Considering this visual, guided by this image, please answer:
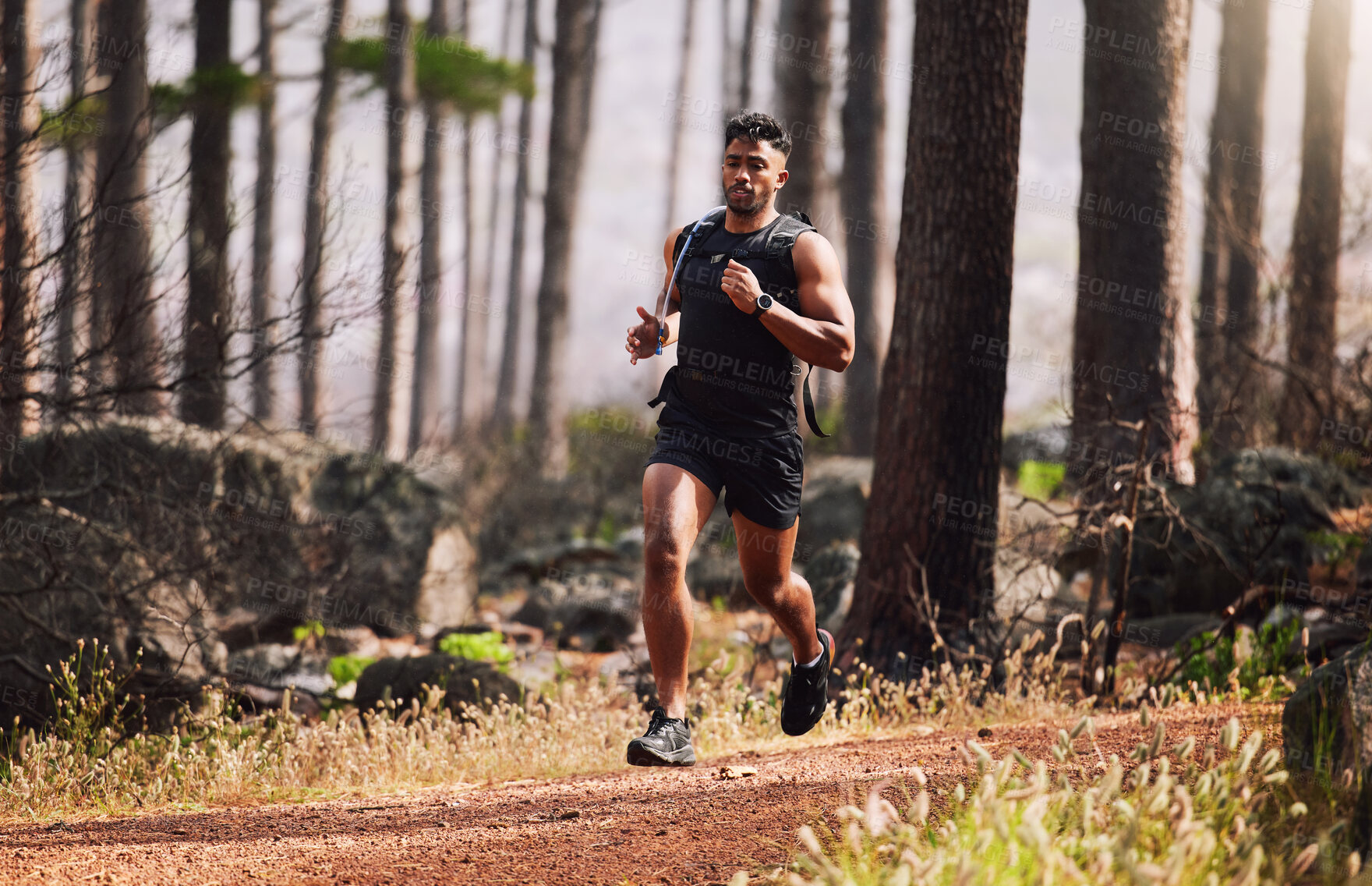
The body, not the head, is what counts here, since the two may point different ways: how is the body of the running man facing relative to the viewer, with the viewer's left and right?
facing the viewer and to the left of the viewer

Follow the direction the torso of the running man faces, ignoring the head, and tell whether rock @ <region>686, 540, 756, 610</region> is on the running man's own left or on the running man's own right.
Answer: on the running man's own right

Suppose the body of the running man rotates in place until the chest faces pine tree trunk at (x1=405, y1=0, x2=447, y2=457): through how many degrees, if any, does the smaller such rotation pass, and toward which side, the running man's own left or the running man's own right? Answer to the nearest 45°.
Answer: approximately 135° to the running man's own right

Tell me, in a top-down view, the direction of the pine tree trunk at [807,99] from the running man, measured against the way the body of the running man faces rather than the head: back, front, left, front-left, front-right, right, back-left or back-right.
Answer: back-right

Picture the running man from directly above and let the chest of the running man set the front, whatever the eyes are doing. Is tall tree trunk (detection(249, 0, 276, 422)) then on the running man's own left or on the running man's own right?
on the running man's own right

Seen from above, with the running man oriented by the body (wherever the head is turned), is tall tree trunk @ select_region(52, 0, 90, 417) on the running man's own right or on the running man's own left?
on the running man's own right

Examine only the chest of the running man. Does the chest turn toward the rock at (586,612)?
no

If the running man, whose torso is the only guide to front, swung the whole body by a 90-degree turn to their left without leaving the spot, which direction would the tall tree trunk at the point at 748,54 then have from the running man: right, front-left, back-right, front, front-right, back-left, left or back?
back-left

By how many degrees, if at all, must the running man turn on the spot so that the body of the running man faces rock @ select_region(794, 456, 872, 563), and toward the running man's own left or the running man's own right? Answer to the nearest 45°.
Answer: approximately 135° to the running man's own right

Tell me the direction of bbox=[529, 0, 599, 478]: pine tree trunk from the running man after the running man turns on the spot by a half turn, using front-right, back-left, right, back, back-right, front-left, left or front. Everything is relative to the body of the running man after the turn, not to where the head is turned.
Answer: front-left

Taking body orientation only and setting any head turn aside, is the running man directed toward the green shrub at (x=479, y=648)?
no

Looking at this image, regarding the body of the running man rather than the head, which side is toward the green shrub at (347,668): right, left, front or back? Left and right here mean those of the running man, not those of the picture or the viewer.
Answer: right

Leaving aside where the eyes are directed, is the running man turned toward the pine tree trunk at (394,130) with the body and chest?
no

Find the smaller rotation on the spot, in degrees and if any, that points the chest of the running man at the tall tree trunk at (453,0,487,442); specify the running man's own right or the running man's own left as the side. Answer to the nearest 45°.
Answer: approximately 135° to the running man's own right

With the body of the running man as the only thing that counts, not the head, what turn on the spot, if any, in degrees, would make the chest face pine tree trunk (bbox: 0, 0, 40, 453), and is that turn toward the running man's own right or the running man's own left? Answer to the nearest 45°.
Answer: approximately 90° to the running man's own right
